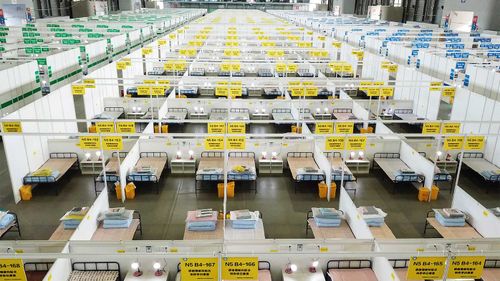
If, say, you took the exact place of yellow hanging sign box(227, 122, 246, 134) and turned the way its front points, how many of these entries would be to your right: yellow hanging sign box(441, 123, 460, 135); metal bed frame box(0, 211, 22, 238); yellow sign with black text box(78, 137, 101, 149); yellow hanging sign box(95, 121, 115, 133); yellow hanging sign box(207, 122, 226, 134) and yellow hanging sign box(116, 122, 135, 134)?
5

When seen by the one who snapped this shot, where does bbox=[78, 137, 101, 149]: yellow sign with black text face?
facing the viewer

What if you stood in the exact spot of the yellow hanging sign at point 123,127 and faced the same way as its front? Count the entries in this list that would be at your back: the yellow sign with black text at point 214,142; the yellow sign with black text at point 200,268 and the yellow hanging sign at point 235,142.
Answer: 0

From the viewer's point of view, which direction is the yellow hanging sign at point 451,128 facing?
toward the camera

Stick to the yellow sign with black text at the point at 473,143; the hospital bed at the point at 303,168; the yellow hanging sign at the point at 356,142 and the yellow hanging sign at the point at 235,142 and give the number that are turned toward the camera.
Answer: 4

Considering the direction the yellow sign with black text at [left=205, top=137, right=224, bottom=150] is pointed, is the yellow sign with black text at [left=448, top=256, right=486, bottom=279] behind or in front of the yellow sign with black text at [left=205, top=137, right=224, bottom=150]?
in front

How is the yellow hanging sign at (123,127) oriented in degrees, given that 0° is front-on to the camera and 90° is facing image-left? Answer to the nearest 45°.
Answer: approximately 0°

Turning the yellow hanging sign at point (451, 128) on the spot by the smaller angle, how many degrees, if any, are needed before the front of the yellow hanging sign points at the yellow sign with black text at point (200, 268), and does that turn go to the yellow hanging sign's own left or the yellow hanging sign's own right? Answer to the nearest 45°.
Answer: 0° — it already faces it

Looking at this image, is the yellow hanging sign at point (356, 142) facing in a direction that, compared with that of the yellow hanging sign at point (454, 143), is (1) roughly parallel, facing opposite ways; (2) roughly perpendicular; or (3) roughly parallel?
roughly parallel

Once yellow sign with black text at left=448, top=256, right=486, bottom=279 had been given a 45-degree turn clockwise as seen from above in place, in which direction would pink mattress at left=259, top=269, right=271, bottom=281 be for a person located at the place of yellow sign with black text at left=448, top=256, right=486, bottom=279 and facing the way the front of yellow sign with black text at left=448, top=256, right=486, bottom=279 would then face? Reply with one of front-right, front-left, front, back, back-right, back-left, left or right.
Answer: front-right

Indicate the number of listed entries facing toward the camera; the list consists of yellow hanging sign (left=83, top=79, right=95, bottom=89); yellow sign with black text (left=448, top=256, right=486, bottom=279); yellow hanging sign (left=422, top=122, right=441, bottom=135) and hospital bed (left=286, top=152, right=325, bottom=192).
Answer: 4

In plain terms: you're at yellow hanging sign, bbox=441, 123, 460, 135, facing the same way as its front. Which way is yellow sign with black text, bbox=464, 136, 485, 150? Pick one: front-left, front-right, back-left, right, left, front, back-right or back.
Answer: front-left

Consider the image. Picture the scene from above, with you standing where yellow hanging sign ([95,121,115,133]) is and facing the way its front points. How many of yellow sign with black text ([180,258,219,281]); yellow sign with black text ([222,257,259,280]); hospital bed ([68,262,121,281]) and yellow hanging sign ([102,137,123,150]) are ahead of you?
4

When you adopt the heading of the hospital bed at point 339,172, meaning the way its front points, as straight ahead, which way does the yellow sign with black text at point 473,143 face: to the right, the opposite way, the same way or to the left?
the same way

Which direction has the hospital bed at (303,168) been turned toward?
toward the camera

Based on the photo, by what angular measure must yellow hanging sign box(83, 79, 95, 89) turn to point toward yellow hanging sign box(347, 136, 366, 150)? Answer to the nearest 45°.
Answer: approximately 45° to its left

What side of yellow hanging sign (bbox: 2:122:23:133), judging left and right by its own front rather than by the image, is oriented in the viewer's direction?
front
